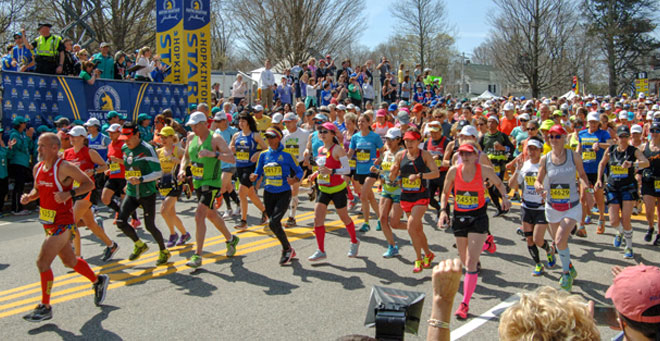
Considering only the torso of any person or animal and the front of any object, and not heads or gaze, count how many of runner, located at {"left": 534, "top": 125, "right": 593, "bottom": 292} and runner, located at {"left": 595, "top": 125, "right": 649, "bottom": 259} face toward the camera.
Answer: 2

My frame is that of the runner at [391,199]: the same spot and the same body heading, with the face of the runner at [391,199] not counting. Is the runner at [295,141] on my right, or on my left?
on my right

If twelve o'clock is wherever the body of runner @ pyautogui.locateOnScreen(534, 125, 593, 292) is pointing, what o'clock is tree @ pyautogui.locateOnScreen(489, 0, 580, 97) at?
The tree is roughly at 6 o'clock from the runner.

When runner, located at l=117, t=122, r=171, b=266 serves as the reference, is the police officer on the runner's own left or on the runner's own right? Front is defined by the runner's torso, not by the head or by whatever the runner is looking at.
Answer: on the runner's own right

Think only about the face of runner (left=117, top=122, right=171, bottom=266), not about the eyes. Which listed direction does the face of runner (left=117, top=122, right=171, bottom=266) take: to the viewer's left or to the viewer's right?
to the viewer's left

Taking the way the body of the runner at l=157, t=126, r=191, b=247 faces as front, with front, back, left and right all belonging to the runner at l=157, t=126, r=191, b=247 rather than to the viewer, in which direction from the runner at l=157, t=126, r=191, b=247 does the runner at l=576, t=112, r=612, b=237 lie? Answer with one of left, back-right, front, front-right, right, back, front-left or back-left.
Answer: back-left

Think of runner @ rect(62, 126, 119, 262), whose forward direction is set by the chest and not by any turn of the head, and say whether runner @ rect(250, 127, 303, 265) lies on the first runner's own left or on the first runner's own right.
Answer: on the first runner's own left

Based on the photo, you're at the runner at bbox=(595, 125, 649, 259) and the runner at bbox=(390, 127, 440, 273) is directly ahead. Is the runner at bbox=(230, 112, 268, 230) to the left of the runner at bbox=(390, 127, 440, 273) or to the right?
right
